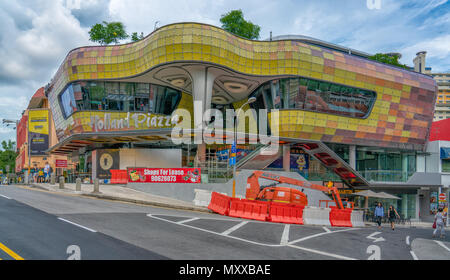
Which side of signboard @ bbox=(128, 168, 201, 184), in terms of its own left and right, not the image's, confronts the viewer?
front

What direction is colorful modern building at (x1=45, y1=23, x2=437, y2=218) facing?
toward the camera

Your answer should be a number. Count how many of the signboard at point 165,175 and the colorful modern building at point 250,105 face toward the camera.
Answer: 2

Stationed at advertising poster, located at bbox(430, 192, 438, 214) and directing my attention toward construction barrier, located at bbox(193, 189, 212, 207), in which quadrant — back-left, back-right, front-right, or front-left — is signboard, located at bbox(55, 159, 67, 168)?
front-right

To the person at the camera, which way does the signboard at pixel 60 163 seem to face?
facing the viewer

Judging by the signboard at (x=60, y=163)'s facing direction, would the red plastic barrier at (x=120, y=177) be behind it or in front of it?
in front

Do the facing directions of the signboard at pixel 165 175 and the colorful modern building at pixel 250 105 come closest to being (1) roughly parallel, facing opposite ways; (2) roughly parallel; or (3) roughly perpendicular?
roughly parallel

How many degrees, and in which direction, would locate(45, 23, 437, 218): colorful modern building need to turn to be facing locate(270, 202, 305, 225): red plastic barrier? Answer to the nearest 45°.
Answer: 0° — it already faces it

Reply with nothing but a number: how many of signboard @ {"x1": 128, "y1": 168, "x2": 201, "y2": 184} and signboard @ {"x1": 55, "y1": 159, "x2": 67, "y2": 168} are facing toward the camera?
2

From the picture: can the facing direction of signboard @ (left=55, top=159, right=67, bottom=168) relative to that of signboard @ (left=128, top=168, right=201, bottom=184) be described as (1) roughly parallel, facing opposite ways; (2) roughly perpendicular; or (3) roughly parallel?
roughly parallel
